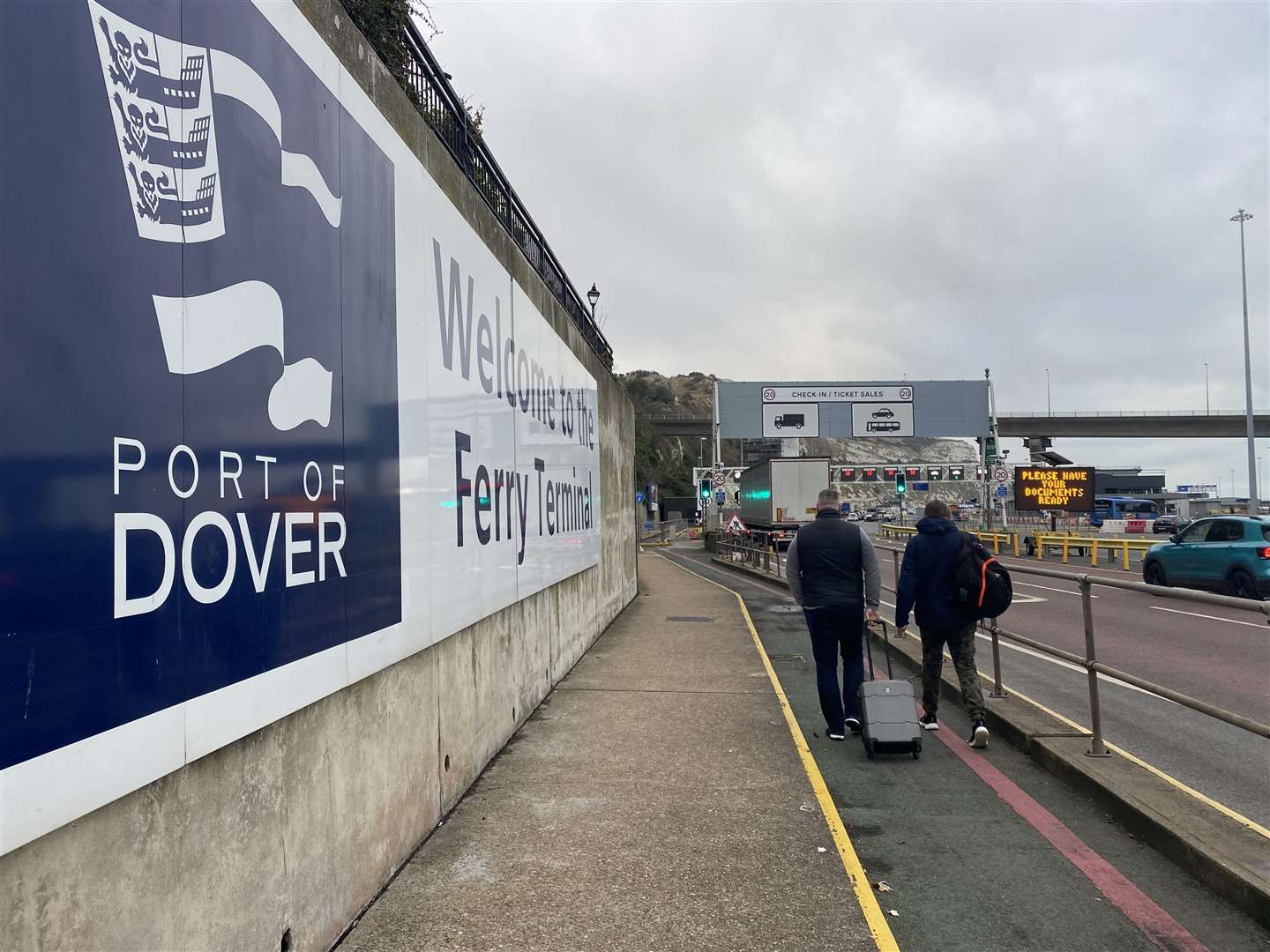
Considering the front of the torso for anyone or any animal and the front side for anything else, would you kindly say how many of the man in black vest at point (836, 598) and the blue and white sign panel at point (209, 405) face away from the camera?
1

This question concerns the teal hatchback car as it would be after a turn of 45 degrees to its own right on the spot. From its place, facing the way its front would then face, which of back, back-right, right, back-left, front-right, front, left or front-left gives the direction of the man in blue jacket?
back

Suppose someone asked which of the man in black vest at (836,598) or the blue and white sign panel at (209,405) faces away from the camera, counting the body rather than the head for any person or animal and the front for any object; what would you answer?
the man in black vest

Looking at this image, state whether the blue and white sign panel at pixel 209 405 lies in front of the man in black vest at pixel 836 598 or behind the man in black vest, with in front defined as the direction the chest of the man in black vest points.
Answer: behind

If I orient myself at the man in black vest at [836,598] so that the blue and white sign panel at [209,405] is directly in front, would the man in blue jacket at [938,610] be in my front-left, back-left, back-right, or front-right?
back-left

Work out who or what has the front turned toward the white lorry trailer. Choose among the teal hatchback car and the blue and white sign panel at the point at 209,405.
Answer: the teal hatchback car

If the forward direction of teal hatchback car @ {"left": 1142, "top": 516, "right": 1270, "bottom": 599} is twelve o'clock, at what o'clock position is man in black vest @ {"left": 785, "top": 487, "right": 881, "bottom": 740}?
The man in black vest is roughly at 8 o'clock from the teal hatchback car.

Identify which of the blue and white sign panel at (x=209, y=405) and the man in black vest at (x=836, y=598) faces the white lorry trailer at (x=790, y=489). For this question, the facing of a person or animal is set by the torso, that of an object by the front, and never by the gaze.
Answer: the man in black vest

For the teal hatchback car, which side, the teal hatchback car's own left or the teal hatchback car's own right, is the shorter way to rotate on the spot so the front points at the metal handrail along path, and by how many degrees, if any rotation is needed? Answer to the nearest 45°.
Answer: approximately 135° to the teal hatchback car's own left

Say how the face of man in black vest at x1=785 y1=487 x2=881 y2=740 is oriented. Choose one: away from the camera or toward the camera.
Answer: away from the camera

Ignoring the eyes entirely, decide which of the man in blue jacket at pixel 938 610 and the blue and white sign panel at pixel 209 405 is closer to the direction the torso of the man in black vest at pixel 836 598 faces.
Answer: the man in blue jacket

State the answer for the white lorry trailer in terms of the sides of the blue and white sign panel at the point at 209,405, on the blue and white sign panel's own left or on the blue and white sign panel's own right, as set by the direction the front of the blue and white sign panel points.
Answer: on the blue and white sign panel's own left

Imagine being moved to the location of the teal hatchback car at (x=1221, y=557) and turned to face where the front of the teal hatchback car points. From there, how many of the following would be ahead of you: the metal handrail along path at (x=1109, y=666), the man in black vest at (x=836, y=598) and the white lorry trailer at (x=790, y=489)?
1

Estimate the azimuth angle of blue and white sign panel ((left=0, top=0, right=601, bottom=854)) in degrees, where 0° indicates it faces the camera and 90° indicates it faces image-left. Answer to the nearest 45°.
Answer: approximately 315°

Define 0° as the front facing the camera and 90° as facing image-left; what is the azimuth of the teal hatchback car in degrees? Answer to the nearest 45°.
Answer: approximately 135°

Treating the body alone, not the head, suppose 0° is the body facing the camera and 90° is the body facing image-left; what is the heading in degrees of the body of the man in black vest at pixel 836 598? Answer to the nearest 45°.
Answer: approximately 180°

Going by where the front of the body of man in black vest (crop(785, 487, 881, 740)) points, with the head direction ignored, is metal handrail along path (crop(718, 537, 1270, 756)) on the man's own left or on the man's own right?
on the man's own right
